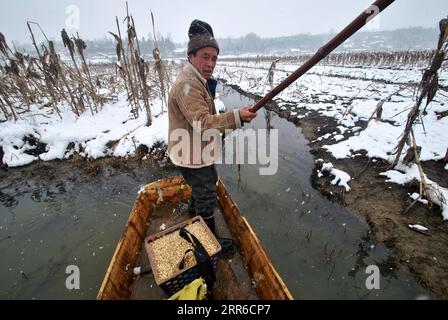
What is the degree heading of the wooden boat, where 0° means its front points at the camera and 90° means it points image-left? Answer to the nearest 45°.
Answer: approximately 180°

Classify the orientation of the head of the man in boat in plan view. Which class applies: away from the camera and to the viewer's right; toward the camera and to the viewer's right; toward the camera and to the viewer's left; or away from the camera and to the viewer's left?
toward the camera and to the viewer's right
